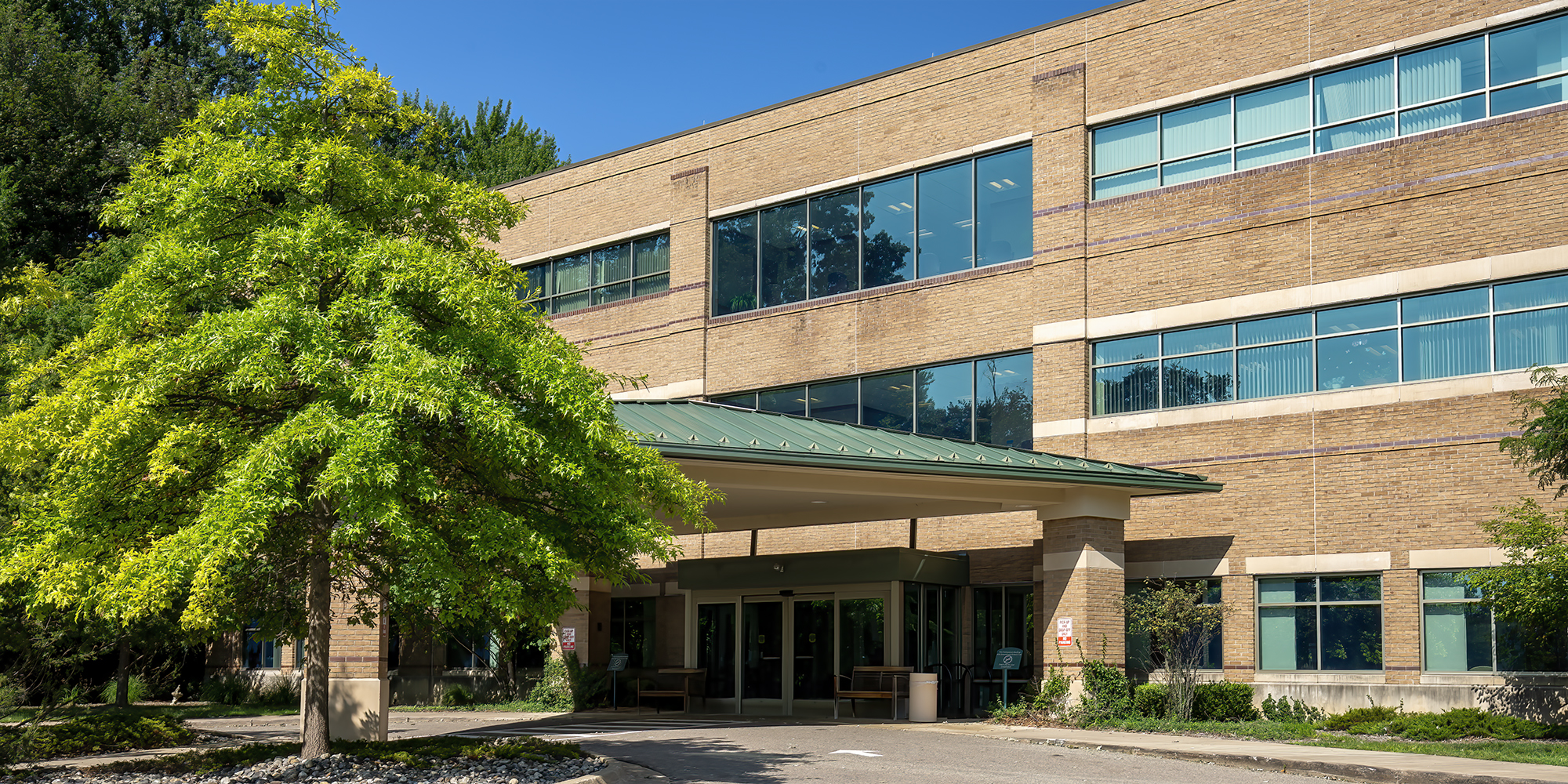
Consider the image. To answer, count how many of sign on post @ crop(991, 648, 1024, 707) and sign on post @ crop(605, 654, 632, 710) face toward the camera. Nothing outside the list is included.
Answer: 2

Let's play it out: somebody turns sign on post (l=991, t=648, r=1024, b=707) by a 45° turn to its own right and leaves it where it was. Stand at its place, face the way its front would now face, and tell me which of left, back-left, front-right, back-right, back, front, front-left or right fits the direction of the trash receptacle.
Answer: front

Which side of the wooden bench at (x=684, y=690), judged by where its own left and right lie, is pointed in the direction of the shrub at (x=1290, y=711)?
left

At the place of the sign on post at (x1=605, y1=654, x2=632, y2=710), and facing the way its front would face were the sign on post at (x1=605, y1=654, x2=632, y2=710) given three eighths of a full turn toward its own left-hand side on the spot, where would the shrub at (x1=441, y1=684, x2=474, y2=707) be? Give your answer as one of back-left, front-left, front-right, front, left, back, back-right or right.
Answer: left

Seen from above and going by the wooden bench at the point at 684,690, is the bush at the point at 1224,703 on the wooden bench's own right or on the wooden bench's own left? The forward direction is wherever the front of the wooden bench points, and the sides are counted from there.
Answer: on the wooden bench's own left

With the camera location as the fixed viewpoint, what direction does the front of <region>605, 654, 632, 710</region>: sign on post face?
facing the viewer

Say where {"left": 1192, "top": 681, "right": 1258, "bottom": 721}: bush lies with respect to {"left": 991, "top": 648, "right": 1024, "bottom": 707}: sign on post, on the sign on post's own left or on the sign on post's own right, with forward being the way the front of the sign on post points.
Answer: on the sign on post's own left

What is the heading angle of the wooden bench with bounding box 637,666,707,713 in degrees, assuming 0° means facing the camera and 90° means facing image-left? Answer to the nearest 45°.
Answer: approximately 45°

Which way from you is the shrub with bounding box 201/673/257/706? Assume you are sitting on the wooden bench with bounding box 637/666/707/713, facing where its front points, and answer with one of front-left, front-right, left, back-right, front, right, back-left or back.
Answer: right

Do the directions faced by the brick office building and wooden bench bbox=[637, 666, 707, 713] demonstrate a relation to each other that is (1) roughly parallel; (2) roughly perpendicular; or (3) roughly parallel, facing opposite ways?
roughly parallel

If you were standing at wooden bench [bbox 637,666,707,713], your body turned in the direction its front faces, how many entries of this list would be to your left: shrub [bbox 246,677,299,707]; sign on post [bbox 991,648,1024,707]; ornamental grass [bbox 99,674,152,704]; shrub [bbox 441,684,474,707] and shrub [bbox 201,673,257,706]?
1

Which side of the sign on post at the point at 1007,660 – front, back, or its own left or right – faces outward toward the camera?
front

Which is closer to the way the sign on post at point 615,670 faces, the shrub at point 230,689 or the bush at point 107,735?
the bush

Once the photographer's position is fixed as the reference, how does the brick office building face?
facing the viewer and to the left of the viewer

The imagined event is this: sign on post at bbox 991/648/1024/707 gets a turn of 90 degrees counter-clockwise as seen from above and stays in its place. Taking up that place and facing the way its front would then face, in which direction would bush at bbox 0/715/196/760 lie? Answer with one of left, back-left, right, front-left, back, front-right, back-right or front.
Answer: back-right

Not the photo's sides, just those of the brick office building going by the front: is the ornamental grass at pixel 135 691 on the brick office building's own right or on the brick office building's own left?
on the brick office building's own right
